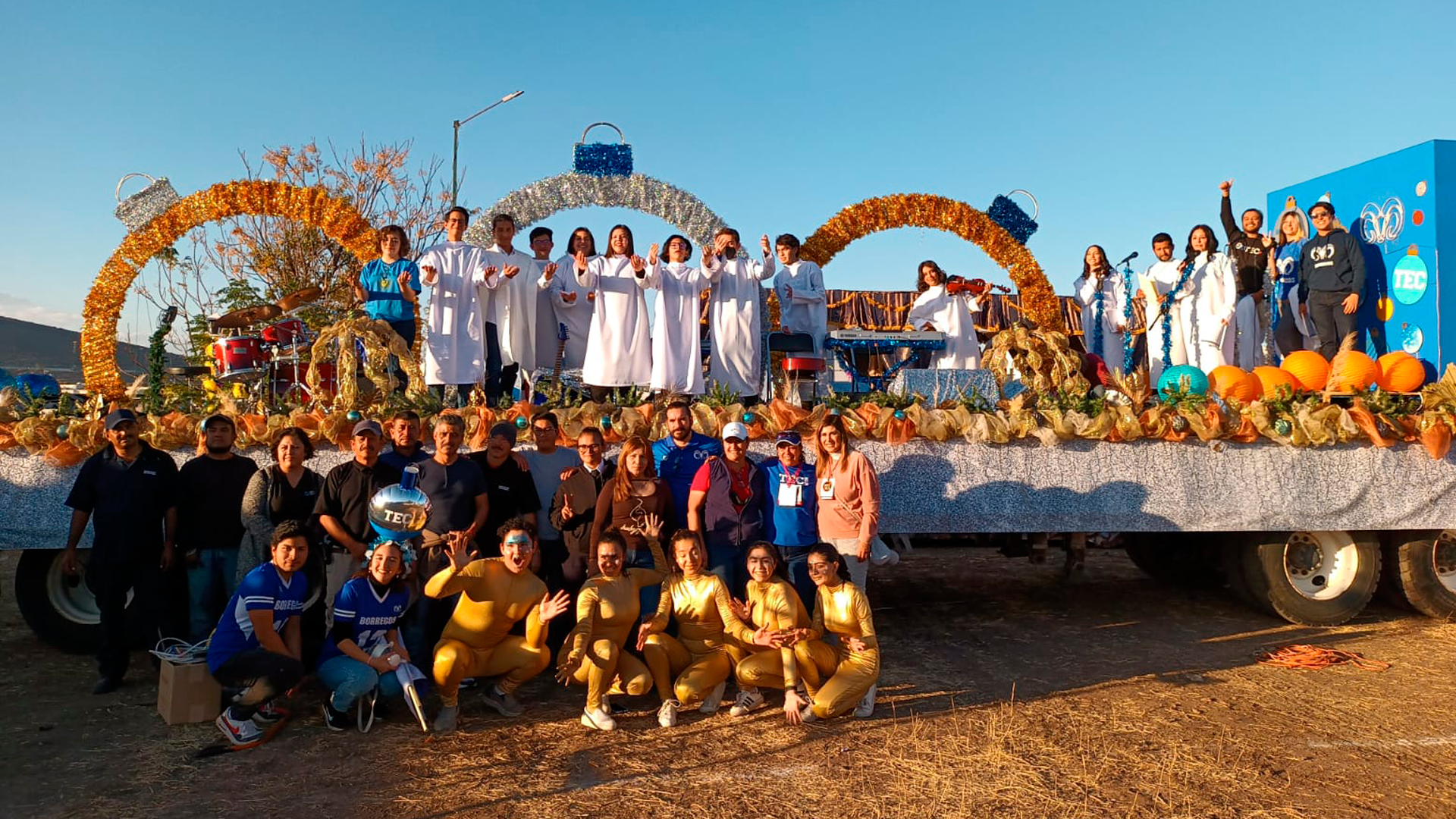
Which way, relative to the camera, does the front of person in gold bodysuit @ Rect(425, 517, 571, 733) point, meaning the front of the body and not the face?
toward the camera

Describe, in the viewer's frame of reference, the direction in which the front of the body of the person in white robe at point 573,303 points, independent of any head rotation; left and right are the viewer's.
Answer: facing the viewer

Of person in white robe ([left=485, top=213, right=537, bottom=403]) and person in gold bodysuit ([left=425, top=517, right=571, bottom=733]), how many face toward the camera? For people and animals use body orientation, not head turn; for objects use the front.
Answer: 2

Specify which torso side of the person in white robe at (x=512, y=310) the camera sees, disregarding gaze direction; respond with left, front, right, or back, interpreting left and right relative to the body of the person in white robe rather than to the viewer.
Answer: front

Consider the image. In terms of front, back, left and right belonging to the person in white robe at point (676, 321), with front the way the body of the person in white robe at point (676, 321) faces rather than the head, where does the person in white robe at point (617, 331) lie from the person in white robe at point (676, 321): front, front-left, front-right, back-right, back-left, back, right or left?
right
